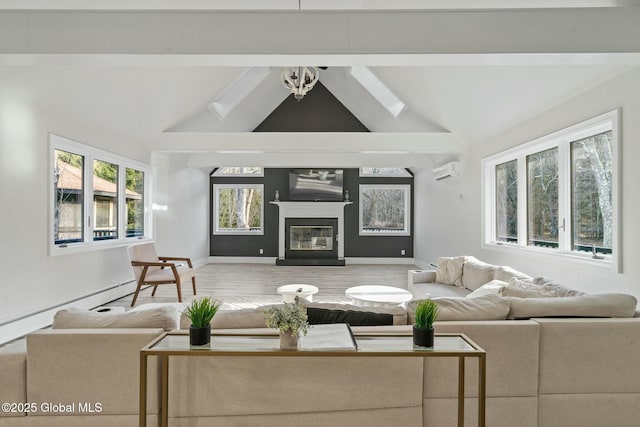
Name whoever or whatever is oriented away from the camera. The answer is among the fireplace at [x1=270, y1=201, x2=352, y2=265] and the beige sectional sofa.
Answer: the beige sectional sofa

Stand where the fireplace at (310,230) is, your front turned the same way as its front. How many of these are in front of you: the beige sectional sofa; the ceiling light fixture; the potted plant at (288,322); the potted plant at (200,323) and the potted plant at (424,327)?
5

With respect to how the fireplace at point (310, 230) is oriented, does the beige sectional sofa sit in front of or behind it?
in front

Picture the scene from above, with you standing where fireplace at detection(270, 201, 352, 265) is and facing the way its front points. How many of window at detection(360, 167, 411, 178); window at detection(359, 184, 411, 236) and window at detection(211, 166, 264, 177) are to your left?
2

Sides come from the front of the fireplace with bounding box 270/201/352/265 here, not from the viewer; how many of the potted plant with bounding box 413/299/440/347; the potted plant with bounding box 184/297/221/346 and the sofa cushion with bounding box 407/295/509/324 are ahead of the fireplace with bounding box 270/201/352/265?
3

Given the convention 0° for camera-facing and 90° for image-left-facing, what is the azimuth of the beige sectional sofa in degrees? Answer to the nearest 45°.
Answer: approximately 180°

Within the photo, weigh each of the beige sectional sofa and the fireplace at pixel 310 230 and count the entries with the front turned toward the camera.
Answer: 1

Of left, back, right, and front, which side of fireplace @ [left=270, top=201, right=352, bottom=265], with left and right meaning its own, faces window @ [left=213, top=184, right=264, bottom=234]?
right

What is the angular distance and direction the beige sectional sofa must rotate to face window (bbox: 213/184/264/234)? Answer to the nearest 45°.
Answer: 0° — it already faces it

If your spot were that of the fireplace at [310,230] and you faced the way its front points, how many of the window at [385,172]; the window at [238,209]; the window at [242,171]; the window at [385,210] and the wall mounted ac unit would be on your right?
2

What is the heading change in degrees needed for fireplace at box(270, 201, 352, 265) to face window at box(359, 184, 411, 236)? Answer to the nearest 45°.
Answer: approximately 90° to its left

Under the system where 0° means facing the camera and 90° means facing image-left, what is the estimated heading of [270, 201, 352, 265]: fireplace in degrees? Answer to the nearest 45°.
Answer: approximately 0°

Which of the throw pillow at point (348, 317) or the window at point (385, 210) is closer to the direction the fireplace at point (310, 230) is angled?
the throw pillow

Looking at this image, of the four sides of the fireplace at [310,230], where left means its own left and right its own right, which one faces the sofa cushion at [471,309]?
front

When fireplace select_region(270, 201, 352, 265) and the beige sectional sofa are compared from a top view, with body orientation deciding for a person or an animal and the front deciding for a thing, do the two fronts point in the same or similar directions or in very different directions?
very different directions

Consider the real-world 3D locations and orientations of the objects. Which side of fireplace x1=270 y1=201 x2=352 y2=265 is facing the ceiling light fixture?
front

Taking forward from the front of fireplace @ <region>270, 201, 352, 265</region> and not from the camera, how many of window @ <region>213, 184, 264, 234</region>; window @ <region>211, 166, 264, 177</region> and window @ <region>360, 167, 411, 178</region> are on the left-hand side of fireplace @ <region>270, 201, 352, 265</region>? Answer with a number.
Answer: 1

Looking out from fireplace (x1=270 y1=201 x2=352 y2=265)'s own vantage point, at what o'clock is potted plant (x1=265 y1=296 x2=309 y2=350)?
The potted plant is roughly at 12 o'clock from the fireplace.

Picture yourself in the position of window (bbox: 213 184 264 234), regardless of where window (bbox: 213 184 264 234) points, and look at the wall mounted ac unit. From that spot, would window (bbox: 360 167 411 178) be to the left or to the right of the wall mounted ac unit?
left
